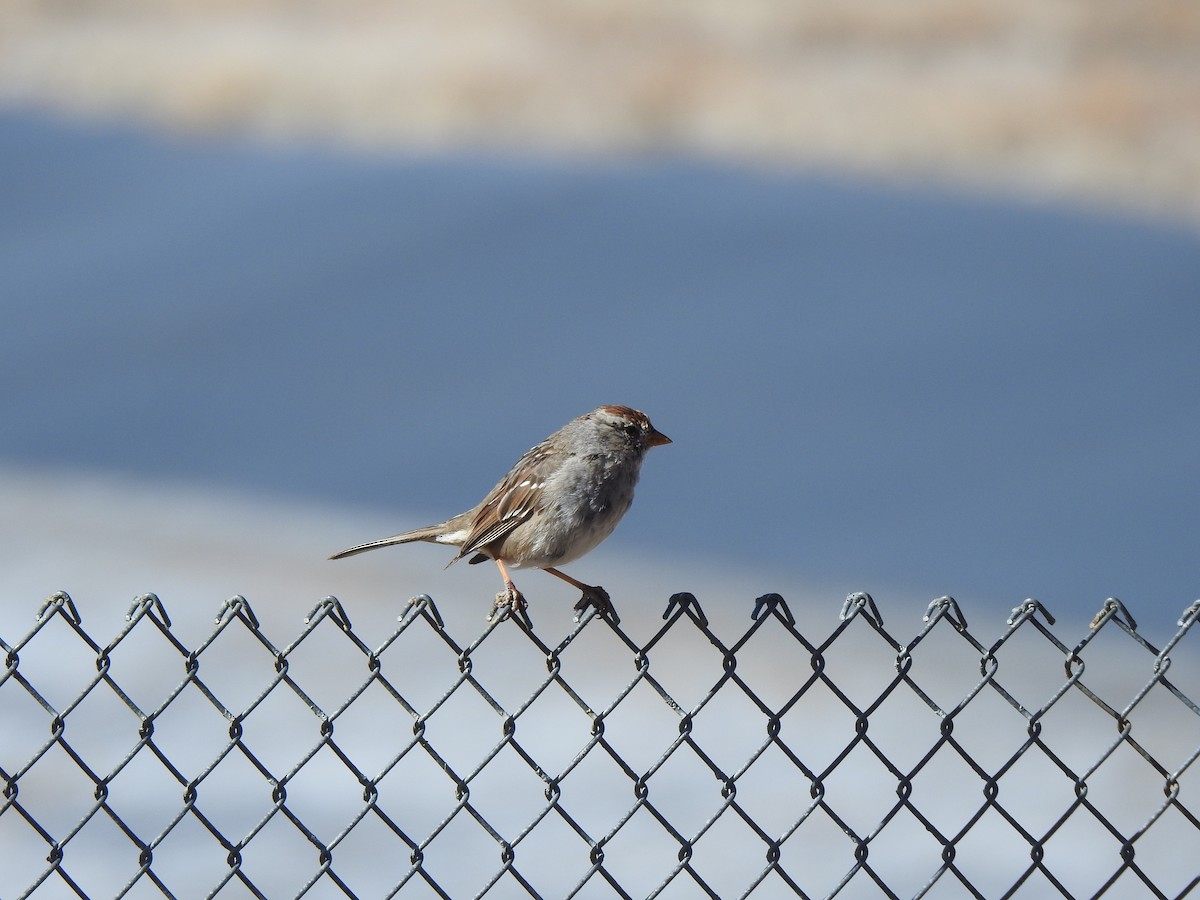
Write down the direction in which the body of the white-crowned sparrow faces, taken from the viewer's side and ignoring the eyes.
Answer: to the viewer's right
